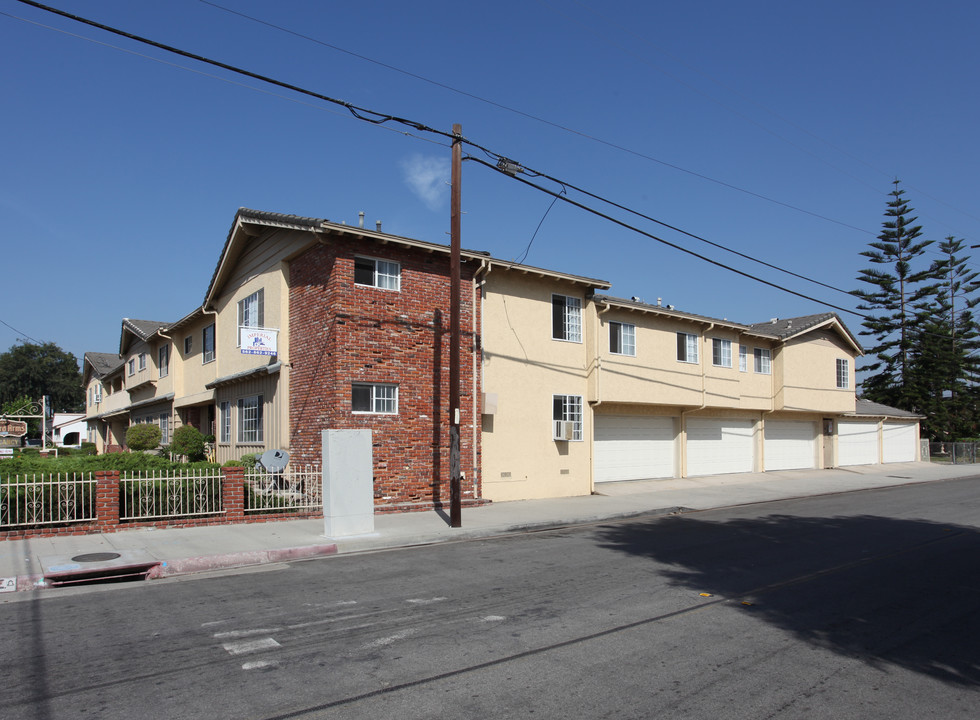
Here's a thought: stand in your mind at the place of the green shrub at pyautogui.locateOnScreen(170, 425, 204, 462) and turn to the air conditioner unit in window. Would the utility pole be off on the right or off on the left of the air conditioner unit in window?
right

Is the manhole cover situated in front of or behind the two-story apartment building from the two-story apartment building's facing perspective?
in front

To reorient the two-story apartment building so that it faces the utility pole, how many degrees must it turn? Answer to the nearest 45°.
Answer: approximately 45° to its left

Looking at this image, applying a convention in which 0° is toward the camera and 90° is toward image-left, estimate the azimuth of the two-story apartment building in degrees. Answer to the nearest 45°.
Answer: approximately 45°

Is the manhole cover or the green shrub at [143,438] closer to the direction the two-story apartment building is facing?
the manhole cover

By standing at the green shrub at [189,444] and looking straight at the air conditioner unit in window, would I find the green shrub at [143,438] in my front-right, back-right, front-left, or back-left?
back-left

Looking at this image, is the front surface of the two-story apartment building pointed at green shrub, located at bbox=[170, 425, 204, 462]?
no

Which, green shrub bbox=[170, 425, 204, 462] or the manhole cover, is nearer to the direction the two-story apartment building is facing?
the manhole cover

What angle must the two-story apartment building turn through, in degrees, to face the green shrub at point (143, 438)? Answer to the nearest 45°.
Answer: approximately 90° to its right
